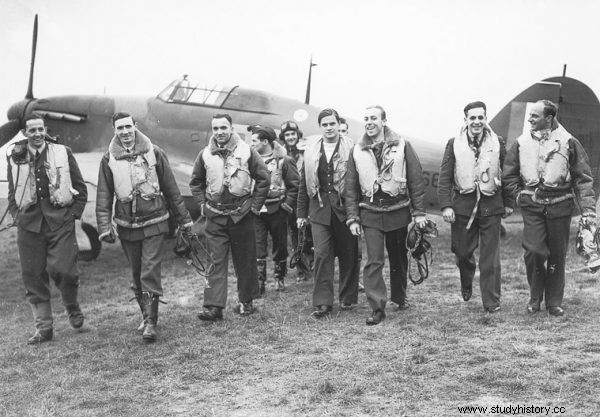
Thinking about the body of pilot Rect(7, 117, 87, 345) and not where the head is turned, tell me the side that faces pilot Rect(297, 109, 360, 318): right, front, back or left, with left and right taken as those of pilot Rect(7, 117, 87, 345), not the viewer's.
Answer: left

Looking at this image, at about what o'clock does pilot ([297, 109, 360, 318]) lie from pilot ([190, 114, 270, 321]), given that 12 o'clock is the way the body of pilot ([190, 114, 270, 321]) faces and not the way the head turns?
pilot ([297, 109, 360, 318]) is roughly at 9 o'clock from pilot ([190, 114, 270, 321]).

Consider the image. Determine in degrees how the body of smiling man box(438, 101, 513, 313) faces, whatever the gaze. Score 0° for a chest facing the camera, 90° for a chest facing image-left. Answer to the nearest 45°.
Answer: approximately 0°

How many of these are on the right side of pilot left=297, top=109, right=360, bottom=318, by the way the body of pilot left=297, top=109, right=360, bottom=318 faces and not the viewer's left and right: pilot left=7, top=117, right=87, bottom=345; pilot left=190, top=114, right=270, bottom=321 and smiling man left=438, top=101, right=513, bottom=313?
2
